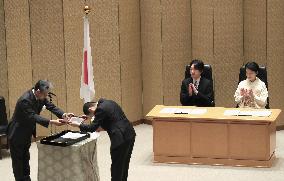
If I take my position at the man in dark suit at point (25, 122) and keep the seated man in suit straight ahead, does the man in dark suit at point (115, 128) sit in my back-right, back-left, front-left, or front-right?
front-right

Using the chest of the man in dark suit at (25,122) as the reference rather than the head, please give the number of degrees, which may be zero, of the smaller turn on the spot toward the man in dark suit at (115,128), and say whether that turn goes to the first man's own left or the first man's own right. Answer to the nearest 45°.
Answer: approximately 45° to the first man's own right

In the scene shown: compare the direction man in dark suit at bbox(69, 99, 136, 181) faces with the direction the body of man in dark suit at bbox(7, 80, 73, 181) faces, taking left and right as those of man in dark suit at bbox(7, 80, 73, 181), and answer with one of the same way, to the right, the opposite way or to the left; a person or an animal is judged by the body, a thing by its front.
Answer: the opposite way

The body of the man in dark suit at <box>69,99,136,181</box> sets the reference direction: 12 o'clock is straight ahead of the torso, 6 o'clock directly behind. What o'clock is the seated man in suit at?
The seated man in suit is roughly at 4 o'clock from the man in dark suit.

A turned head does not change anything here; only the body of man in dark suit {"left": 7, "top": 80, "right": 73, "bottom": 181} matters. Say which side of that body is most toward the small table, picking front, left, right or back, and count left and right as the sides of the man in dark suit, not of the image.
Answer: front

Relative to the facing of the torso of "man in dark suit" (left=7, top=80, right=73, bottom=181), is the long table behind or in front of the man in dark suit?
in front

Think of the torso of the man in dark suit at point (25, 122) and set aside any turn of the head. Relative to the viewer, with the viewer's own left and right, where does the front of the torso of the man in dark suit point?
facing to the right of the viewer

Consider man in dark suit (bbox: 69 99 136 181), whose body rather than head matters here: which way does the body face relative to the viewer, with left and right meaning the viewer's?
facing to the left of the viewer

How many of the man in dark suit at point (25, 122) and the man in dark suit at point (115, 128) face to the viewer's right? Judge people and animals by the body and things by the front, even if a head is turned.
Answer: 1

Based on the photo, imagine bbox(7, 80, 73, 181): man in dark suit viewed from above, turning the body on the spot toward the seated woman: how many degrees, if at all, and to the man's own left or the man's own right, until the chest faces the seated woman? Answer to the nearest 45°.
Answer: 0° — they already face them

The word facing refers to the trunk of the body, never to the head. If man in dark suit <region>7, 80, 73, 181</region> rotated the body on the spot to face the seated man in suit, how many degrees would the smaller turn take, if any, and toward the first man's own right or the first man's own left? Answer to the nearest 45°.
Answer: approximately 45° to the first man's own left

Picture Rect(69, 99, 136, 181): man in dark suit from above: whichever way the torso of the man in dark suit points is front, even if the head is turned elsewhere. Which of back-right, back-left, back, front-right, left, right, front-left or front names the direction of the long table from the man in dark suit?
back-right

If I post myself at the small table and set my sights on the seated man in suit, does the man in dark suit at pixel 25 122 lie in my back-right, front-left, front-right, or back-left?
back-left
